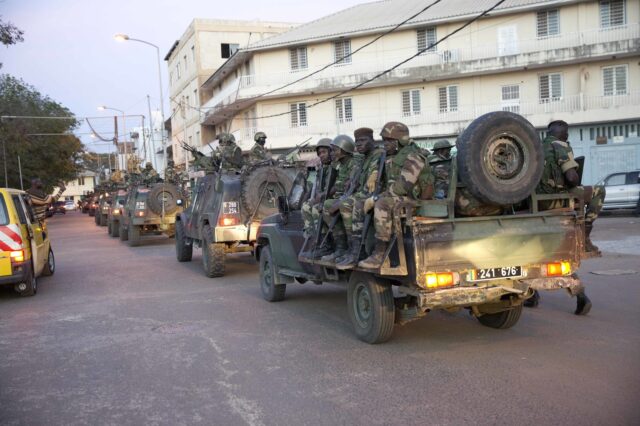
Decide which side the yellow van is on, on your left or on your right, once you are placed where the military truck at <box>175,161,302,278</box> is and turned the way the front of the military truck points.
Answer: on your left

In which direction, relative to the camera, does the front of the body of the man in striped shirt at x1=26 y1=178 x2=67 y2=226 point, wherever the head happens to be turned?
to the viewer's right

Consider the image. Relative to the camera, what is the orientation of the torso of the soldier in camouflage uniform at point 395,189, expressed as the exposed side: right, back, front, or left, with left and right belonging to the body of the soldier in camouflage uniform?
left

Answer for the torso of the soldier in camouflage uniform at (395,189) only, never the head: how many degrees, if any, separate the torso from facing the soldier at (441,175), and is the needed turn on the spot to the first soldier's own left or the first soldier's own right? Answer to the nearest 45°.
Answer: approximately 135° to the first soldier's own right

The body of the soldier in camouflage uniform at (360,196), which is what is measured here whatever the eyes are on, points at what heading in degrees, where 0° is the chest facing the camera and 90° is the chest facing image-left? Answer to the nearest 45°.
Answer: approximately 45°

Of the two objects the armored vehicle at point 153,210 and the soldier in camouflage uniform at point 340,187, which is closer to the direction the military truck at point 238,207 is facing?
the armored vehicle

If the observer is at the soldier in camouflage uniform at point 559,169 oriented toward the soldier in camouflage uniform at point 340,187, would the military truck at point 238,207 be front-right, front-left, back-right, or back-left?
front-right
